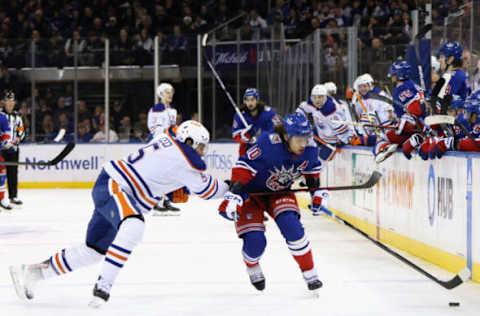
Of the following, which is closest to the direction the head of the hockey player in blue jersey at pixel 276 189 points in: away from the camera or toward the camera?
toward the camera

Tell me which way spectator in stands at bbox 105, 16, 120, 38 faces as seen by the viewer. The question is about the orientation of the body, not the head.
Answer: toward the camera

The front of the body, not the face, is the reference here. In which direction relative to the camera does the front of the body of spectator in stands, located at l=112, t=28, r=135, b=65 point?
toward the camera

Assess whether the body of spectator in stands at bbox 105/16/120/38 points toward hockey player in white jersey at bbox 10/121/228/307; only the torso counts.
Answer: yes

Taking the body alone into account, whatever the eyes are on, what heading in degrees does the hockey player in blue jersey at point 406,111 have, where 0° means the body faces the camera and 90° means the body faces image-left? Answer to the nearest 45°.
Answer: approximately 90°

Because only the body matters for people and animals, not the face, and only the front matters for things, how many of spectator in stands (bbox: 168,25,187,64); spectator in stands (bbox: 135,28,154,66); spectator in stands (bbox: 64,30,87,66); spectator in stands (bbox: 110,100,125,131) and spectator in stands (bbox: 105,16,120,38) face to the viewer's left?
0

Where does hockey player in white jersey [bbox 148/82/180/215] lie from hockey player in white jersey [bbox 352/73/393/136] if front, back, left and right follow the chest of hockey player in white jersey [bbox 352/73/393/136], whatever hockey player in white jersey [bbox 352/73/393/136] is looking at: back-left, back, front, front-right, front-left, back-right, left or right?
front-right

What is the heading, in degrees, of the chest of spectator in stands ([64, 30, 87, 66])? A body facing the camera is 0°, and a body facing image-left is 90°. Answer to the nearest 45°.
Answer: approximately 0°

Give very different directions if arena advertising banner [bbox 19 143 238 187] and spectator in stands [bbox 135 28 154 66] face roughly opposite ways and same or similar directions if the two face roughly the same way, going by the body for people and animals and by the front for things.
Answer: same or similar directions

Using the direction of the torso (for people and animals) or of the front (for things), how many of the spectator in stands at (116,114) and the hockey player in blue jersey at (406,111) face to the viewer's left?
1

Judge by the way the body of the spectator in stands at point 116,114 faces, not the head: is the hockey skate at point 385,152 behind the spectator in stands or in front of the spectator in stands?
in front

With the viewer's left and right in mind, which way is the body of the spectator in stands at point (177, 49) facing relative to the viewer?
facing the viewer

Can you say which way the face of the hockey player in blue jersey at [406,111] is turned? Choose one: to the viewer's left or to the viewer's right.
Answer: to the viewer's left

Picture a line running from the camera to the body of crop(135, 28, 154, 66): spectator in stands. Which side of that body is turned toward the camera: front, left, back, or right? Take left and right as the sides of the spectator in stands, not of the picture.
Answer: front

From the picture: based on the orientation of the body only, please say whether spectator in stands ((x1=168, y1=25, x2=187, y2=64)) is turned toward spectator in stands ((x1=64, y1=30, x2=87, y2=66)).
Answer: no
